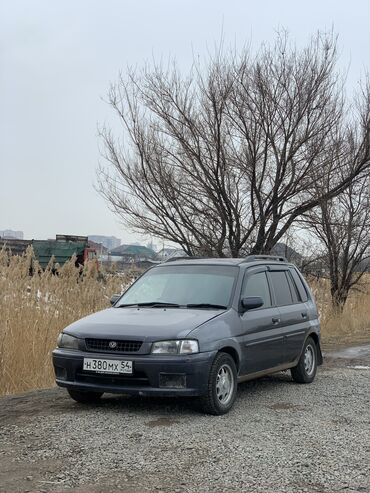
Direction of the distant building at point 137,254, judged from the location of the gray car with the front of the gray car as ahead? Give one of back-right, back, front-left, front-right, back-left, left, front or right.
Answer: back-right

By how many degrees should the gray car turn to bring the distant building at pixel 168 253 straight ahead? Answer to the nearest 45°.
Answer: approximately 135° to its right

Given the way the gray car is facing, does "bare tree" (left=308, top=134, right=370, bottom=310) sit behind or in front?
behind

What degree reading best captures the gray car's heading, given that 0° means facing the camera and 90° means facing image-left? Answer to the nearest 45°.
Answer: approximately 45°
